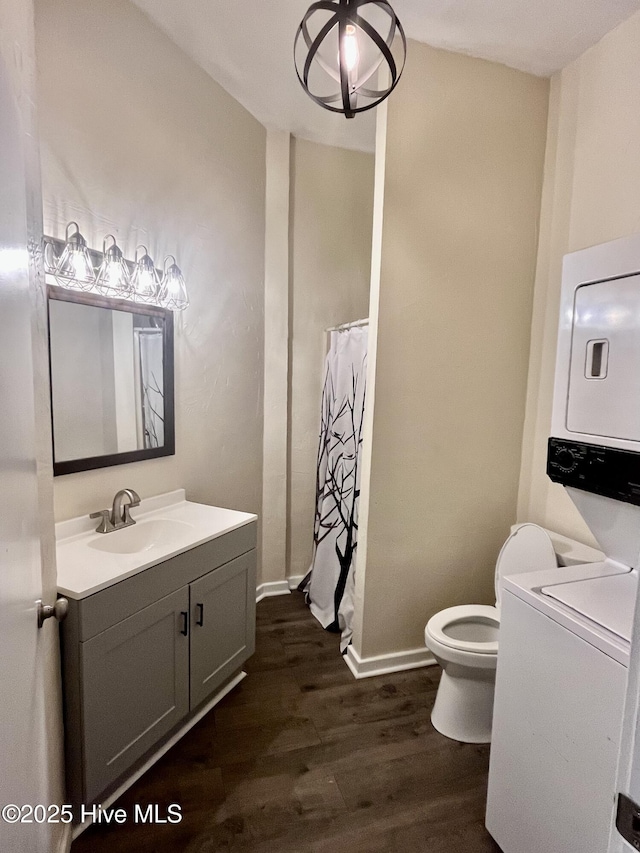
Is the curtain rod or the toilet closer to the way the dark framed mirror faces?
the toilet

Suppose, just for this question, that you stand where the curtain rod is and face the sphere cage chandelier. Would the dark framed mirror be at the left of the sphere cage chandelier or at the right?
right

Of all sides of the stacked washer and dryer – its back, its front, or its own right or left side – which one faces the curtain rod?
right

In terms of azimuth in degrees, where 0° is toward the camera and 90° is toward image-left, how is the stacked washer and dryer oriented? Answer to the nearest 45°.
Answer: approximately 45°

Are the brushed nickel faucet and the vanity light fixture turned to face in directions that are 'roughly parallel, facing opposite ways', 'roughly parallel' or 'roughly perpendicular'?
roughly parallel

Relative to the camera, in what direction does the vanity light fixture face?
facing the viewer and to the right of the viewer

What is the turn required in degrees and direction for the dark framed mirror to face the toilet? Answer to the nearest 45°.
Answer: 0° — it already faces it

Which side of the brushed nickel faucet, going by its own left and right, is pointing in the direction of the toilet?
front

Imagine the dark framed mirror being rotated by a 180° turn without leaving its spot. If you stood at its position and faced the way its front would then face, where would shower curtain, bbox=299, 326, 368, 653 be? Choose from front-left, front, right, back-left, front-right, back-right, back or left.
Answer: back-right

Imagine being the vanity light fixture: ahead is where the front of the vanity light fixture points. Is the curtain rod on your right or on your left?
on your left

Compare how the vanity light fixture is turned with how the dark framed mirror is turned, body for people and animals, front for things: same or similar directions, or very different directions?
same or similar directions

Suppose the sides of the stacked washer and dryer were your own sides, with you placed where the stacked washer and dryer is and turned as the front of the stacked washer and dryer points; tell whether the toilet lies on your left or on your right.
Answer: on your right
